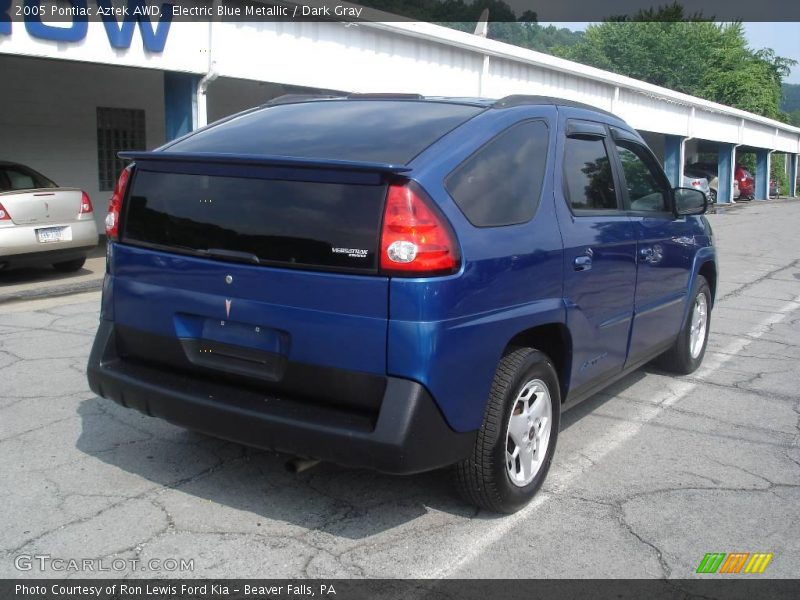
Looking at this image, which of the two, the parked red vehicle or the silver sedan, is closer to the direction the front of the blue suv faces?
the parked red vehicle

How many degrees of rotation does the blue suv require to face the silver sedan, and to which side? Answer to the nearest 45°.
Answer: approximately 90° to its left

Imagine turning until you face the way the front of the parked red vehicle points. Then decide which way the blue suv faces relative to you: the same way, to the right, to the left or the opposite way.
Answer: to the right

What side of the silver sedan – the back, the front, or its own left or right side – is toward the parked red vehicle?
right

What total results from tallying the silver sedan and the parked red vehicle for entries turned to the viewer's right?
0

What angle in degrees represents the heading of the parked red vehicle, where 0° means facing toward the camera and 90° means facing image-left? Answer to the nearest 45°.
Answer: approximately 135°

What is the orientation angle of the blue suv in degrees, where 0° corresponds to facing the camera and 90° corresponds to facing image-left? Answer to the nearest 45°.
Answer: approximately 225°

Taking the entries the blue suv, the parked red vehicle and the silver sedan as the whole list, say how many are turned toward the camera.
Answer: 0

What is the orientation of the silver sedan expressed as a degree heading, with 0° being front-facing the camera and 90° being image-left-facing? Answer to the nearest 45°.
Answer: approximately 135°
